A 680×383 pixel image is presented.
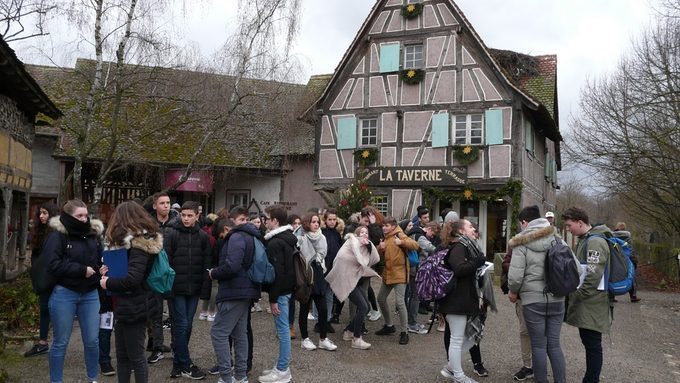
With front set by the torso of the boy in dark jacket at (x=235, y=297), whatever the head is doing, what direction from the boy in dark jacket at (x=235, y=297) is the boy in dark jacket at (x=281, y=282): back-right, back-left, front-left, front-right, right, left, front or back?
back-right

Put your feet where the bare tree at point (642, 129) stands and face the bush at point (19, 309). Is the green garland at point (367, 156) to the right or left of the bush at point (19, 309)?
right

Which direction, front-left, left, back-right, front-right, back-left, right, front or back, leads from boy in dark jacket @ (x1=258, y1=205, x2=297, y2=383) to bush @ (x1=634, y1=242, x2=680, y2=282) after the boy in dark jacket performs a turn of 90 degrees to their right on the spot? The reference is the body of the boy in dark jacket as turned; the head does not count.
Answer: front-right

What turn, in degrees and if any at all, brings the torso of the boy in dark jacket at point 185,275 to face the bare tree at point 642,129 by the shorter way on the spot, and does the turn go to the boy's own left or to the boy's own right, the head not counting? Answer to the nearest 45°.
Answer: approximately 135° to the boy's own left
